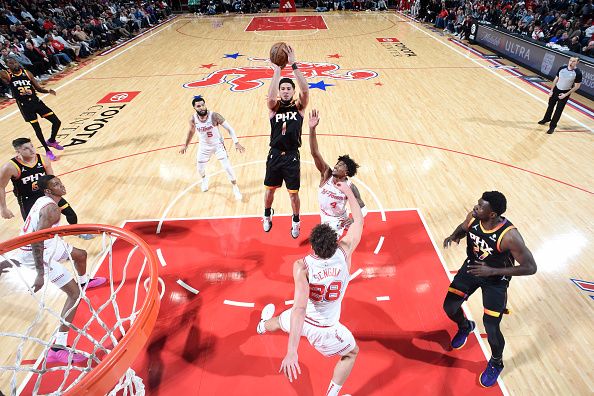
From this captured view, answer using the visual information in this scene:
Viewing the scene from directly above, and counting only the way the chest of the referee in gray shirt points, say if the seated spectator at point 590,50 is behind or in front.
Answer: behind

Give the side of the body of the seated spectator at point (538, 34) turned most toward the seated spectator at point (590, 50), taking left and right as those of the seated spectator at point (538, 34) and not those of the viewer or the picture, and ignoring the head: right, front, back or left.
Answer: left

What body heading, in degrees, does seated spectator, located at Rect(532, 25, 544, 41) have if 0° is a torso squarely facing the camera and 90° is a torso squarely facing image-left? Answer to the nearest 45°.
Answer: approximately 45°

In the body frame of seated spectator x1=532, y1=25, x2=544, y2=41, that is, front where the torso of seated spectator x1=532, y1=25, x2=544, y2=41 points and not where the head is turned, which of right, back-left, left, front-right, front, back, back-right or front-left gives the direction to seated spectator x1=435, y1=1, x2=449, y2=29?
right

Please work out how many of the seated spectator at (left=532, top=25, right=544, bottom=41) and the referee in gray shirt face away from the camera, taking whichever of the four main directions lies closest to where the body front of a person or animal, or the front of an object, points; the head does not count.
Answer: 0

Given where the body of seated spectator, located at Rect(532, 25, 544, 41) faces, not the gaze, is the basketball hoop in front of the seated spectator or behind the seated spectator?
in front

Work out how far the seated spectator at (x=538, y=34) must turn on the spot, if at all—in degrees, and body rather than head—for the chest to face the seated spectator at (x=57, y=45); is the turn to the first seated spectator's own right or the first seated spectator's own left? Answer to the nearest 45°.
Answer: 0° — they already face them

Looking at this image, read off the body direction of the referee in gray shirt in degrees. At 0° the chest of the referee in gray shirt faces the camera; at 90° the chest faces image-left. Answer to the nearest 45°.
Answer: approximately 45°
